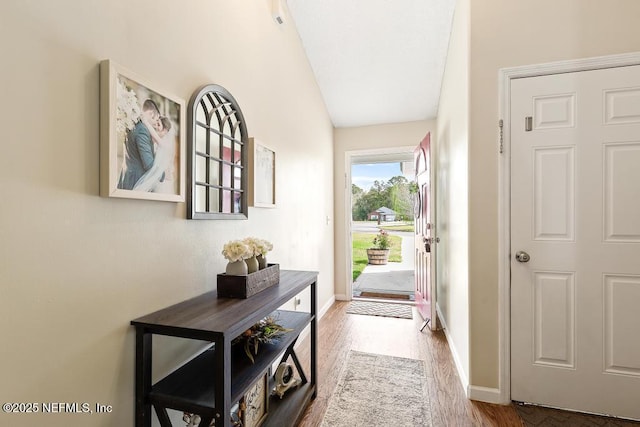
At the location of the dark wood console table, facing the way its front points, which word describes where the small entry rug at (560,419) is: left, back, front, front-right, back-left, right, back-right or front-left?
front-left

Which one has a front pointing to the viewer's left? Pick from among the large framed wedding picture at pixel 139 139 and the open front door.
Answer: the open front door

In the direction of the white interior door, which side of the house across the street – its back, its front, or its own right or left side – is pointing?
front

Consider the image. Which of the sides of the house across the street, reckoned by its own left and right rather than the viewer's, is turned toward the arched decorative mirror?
front

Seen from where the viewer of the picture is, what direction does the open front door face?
facing to the left of the viewer

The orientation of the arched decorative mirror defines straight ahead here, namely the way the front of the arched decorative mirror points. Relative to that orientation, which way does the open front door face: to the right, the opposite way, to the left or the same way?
the opposite way

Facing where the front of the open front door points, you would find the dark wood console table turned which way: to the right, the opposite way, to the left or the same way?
the opposite way

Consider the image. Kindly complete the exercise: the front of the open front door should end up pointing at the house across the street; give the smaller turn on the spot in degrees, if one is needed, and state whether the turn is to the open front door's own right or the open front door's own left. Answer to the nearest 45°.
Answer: approximately 90° to the open front door's own right

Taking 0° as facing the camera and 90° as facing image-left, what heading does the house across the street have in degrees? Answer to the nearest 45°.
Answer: approximately 0°

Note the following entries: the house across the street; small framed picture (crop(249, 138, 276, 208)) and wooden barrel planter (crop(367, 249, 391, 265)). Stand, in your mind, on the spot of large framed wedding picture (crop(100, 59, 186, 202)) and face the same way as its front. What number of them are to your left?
3

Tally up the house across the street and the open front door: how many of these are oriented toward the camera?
1

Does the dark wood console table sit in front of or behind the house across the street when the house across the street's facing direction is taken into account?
in front

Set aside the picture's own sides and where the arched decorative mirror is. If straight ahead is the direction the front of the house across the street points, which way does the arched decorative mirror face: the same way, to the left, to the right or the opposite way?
to the left

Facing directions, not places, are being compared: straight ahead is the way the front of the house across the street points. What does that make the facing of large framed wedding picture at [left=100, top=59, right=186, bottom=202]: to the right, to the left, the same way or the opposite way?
to the left
